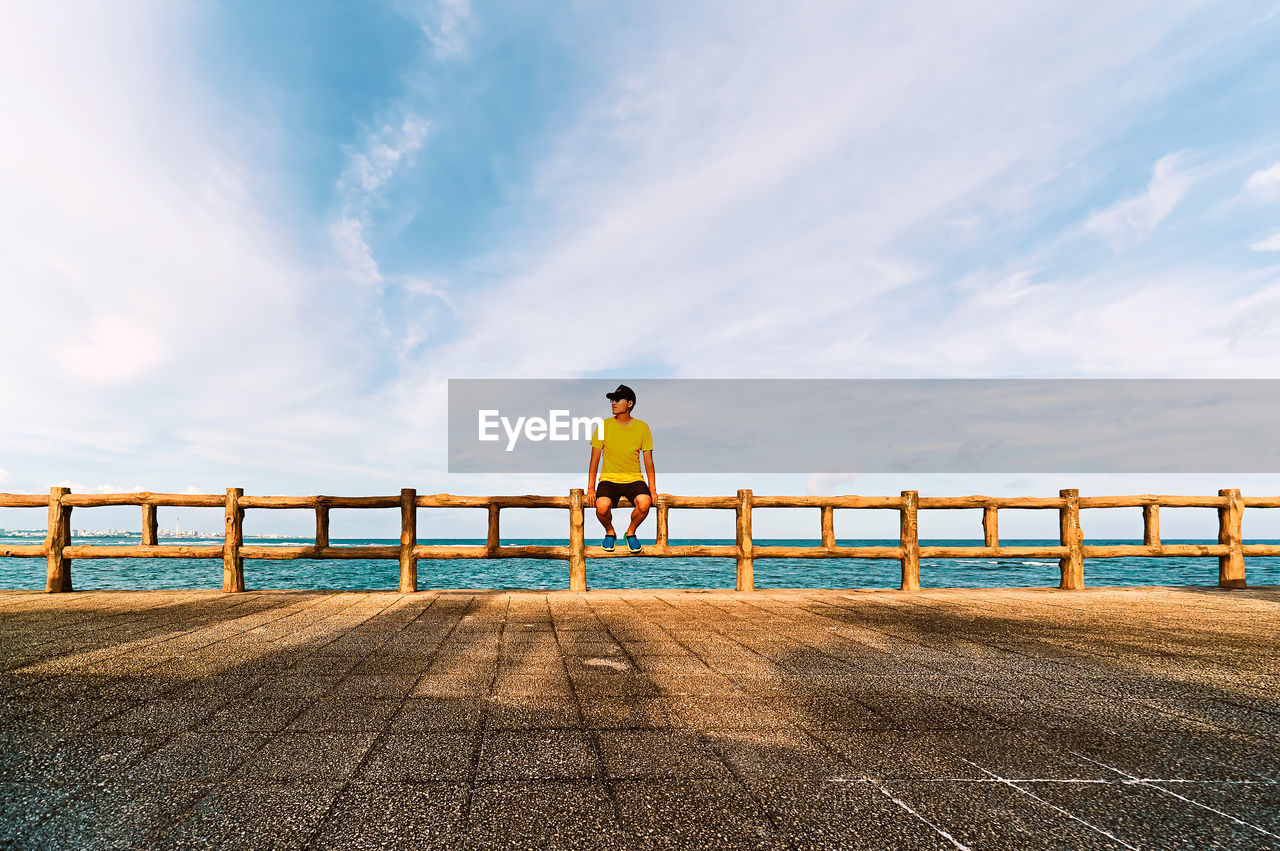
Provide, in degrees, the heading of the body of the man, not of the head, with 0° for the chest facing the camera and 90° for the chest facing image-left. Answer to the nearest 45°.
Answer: approximately 0°
